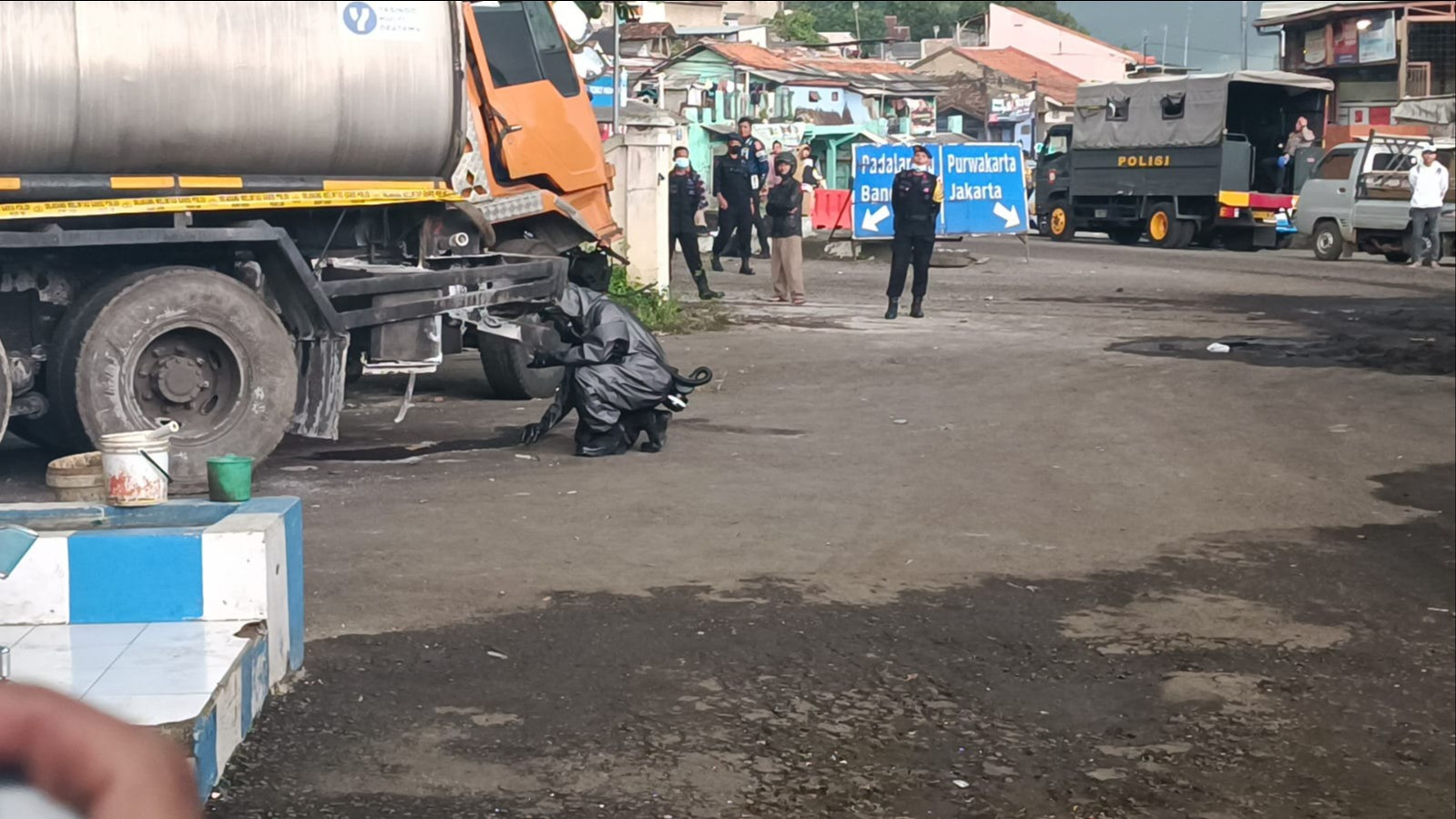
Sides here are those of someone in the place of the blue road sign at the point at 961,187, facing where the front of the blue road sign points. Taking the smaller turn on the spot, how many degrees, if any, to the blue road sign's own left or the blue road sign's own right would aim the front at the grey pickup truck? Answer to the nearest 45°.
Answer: approximately 90° to the blue road sign's own left

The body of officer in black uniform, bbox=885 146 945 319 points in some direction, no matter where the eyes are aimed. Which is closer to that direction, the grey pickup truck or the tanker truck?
the tanker truck

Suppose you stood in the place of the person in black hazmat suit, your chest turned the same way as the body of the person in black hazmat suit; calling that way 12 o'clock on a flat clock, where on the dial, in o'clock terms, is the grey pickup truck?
The grey pickup truck is roughly at 4 o'clock from the person in black hazmat suit.

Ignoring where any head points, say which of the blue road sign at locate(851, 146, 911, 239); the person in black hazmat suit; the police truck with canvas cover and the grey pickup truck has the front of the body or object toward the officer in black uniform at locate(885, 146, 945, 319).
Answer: the blue road sign

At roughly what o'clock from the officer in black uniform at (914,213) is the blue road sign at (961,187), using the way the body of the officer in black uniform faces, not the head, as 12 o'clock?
The blue road sign is roughly at 6 o'clock from the officer in black uniform.

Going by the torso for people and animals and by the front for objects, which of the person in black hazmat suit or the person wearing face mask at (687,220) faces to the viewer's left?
the person in black hazmat suit

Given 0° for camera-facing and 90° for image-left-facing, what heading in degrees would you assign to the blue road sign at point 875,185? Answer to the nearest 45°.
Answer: approximately 0°

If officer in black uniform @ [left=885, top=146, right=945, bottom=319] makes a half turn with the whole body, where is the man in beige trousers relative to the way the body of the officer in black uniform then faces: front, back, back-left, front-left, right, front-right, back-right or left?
front-left
